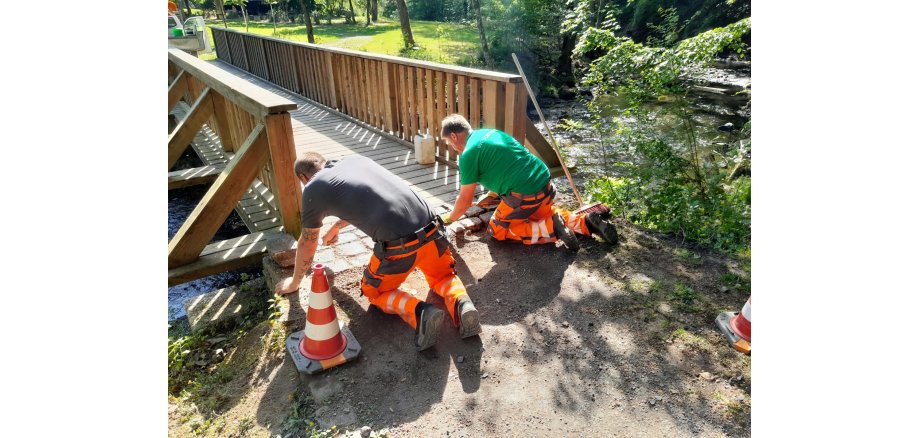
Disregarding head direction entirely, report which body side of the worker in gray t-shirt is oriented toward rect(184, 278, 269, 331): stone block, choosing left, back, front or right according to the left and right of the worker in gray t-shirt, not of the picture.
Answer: front

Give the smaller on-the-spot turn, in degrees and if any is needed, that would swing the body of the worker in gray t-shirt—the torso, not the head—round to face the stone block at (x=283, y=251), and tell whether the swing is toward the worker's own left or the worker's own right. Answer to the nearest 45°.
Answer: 0° — they already face it

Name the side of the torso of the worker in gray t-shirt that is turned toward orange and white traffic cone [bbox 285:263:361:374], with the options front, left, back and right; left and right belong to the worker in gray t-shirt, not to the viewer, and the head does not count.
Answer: left

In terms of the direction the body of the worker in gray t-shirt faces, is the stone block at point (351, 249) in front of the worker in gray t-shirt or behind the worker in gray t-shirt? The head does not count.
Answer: in front

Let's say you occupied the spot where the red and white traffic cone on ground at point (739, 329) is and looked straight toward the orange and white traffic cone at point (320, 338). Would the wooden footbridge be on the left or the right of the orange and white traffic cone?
right

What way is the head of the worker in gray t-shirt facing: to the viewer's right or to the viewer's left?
to the viewer's left

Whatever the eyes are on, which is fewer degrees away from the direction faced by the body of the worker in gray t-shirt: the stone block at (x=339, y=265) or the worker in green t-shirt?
the stone block

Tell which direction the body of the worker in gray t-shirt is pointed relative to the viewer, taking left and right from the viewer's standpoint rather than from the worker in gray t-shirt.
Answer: facing away from the viewer and to the left of the viewer

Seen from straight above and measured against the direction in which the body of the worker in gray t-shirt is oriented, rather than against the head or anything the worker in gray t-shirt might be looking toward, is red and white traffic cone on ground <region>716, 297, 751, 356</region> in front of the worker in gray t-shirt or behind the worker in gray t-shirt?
behind

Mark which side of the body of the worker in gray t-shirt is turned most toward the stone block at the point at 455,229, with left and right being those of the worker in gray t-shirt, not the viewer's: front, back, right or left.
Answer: right

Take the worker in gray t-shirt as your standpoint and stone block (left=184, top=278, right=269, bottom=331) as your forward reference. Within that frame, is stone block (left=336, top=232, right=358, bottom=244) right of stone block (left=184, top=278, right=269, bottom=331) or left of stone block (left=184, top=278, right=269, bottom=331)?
right
